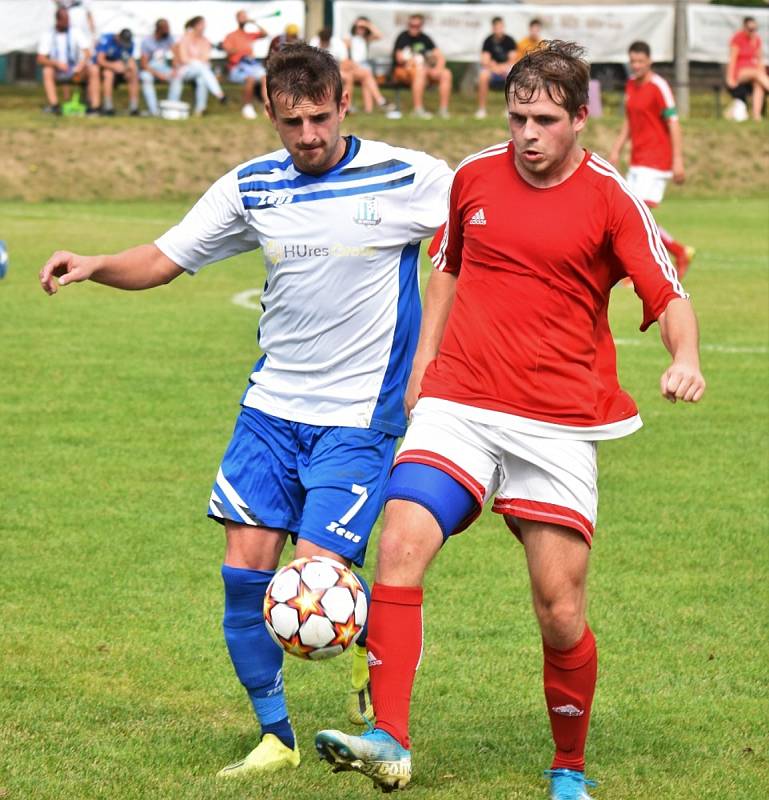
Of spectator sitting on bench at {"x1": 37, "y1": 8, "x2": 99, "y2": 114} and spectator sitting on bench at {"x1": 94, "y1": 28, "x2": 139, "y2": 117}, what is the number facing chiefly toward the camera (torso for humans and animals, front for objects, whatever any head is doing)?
2

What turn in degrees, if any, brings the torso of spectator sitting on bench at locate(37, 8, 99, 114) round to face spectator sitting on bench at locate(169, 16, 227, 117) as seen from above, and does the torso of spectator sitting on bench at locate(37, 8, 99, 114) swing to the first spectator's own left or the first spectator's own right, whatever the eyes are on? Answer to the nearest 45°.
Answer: approximately 90° to the first spectator's own left

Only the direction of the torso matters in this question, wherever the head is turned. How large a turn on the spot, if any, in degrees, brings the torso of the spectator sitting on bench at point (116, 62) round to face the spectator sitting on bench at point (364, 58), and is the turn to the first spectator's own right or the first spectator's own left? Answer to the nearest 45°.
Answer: approximately 90° to the first spectator's own left

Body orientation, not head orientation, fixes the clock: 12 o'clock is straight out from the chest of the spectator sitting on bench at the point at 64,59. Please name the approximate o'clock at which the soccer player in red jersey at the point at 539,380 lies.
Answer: The soccer player in red jersey is roughly at 12 o'clock from the spectator sitting on bench.

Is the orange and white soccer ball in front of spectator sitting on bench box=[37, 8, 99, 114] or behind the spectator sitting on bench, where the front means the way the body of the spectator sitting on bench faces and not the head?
in front

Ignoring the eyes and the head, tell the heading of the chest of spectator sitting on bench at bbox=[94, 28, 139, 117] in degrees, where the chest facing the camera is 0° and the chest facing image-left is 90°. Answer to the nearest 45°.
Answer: approximately 0°

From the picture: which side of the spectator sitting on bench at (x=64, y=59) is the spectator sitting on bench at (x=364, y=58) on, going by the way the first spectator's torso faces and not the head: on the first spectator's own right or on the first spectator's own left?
on the first spectator's own left

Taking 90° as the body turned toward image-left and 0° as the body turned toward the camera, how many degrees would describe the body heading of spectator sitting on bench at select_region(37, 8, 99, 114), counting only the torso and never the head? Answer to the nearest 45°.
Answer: approximately 0°

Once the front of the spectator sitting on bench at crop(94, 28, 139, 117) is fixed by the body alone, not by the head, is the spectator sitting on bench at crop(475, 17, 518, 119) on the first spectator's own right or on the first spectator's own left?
on the first spectator's own left

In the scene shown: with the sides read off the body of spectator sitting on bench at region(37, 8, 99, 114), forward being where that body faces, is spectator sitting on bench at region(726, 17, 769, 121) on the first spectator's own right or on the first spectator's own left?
on the first spectator's own left
